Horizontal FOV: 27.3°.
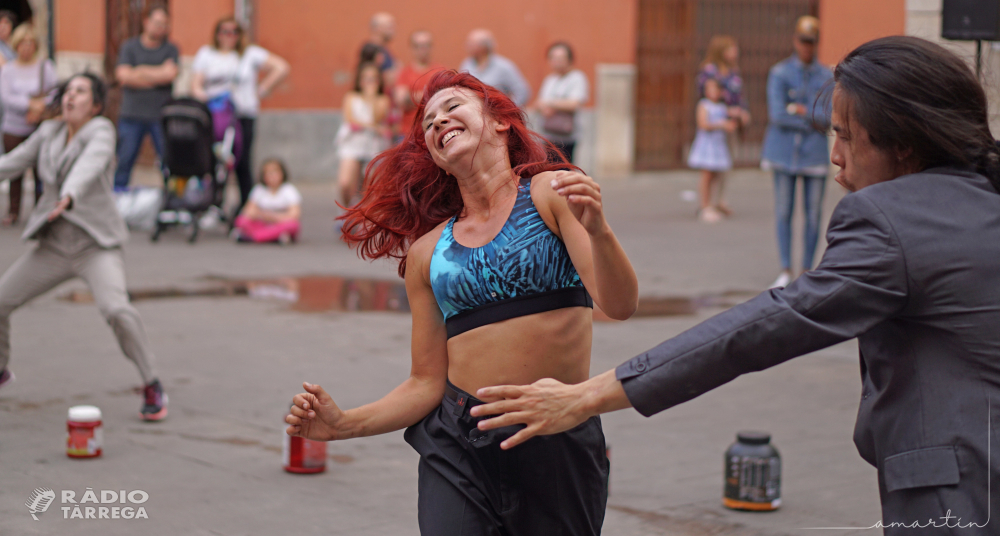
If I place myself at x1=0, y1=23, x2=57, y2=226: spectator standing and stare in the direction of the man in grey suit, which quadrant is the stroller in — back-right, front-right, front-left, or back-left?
front-left

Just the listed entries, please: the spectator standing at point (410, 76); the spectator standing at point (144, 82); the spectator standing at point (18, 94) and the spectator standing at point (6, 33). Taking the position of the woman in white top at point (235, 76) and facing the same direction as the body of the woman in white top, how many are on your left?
1

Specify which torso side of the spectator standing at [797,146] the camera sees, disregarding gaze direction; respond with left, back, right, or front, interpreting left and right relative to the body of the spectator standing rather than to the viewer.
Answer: front

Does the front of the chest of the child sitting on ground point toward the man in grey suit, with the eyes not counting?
yes

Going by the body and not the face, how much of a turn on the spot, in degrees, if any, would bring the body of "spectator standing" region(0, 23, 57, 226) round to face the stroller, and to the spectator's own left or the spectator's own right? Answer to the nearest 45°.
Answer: approximately 45° to the spectator's own left

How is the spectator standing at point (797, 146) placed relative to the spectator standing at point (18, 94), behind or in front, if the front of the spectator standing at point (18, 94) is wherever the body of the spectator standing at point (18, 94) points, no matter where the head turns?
in front

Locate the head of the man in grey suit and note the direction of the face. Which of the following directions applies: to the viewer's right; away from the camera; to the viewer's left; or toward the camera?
to the viewer's left

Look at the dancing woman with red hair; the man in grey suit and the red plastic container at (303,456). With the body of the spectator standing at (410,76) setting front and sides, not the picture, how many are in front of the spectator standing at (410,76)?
3

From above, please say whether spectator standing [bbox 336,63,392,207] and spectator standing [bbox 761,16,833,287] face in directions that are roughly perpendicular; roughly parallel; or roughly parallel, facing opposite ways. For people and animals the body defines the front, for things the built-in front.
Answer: roughly parallel

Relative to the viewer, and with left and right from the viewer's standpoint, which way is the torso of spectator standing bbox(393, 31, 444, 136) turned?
facing the viewer

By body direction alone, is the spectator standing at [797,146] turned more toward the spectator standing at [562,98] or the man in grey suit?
the man in grey suit

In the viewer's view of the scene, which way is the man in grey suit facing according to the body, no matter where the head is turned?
to the viewer's left

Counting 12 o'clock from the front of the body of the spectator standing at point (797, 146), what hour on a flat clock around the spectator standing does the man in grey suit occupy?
The man in grey suit is roughly at 12 o'clock from the spectator standing.
